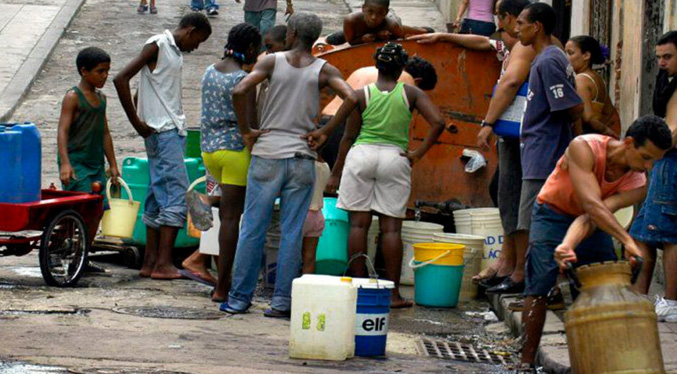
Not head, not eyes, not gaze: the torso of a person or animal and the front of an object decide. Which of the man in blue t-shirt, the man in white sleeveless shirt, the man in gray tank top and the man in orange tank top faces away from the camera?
the man in gray tank top

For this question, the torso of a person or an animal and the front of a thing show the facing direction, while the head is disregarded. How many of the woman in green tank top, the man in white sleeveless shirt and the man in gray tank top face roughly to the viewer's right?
1

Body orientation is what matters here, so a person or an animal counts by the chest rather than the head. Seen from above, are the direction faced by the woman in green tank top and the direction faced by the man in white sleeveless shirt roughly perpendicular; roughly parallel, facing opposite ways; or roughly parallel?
roughly perpendicular

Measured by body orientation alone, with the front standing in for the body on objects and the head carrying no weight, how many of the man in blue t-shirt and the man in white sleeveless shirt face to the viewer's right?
1

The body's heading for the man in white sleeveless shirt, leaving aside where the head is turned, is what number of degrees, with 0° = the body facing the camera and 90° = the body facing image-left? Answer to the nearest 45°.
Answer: approximately 270°

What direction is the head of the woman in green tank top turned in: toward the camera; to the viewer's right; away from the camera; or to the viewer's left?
away from the camera

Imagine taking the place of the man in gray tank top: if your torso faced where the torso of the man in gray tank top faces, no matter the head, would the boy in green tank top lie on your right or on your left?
on your left

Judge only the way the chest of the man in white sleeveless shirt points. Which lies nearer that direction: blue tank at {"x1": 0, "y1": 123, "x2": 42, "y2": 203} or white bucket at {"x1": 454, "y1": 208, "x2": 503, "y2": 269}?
the white bucket

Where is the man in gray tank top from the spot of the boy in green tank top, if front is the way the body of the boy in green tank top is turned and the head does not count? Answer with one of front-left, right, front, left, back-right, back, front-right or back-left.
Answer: front

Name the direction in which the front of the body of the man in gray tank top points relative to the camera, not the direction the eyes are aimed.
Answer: away from the camera

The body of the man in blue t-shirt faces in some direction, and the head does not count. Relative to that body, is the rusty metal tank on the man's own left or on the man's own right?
on the man's own right

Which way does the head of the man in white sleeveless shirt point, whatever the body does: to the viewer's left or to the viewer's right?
to the viewer's right

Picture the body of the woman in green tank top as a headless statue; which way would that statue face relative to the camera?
away from the camera

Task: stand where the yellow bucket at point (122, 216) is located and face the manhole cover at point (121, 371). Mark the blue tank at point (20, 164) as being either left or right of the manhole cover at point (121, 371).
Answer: right

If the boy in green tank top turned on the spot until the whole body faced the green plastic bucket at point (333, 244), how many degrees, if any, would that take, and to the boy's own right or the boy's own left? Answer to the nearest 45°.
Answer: approximately 45° to the boy's own left

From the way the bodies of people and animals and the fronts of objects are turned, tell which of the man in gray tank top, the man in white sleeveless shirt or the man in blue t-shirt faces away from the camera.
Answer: the man in gray tank top
